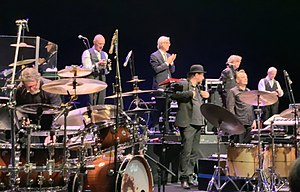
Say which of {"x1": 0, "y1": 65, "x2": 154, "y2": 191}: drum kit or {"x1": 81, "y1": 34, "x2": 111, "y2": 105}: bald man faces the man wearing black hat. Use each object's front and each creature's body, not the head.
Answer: the bald man

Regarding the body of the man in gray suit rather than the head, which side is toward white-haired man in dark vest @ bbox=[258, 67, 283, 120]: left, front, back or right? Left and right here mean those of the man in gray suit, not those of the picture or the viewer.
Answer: left

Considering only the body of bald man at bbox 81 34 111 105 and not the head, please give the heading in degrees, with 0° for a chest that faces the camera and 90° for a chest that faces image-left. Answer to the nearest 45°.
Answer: approximately 315°

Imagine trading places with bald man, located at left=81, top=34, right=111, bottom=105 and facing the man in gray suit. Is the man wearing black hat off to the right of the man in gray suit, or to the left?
right

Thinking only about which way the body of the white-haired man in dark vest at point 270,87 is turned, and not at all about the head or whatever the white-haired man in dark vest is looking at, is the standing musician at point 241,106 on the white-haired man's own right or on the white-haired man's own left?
on the white-haired man's own right

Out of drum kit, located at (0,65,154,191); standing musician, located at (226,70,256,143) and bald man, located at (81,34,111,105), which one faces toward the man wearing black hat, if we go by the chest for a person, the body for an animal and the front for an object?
the bald man

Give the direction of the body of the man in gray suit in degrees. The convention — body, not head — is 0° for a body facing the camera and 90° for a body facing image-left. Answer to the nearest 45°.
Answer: approximately 315°

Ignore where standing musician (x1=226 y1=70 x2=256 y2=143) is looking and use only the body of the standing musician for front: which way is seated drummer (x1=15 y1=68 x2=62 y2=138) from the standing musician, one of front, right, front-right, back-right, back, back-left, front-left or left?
right
